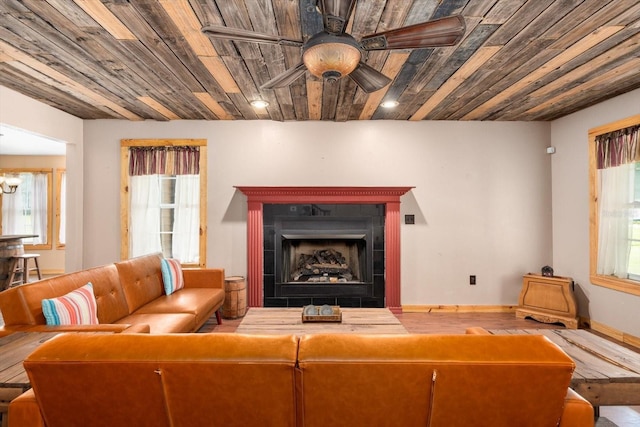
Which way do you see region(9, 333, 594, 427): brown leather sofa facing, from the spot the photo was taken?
facing away from the viewer

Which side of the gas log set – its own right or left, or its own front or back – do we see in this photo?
front

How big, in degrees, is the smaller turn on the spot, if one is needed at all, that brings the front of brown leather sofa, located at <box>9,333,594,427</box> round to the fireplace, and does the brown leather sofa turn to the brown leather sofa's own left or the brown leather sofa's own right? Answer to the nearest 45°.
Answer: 0° — it already faces it

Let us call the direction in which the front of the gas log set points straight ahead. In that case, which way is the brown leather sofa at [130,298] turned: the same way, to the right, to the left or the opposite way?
to the left

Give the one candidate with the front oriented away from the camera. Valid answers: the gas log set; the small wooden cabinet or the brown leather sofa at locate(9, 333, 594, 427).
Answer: the brown leather sofa

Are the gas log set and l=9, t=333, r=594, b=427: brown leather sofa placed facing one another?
yes

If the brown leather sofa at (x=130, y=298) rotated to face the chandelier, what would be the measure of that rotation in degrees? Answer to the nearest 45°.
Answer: approximately 135° to its left

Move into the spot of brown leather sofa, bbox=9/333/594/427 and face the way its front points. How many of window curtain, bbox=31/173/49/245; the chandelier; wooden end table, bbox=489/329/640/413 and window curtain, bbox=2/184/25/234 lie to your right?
1

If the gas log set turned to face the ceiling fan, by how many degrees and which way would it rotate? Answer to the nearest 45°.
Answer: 0° — it already faces it

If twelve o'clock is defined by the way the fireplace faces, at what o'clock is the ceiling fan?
The ceiling fan is roughly at 12 o'clock from the fireplace.

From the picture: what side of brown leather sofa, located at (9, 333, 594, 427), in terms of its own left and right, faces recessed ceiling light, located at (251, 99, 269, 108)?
front

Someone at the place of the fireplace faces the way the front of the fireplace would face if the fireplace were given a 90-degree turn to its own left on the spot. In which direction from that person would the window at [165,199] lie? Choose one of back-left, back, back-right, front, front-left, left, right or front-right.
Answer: back

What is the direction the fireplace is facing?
toward the camera

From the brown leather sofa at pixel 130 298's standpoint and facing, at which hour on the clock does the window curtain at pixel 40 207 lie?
The window curtain is roughly at 7 o'clock from the brown leather sofa.

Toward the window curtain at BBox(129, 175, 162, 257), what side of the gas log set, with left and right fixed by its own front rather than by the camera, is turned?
right

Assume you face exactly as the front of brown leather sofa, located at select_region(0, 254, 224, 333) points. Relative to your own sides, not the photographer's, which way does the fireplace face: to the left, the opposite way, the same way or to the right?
to the right

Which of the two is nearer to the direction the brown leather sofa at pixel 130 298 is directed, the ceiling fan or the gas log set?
the ceiling fan

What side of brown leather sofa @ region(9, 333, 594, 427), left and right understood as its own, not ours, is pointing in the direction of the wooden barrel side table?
front

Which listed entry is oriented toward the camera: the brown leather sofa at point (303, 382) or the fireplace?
the fireplace

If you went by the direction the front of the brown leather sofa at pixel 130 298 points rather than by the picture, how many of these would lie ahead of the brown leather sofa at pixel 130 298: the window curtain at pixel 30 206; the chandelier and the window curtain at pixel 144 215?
0

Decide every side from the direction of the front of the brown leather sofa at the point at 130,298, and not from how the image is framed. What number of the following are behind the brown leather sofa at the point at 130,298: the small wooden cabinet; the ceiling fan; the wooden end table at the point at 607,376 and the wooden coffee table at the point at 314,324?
0

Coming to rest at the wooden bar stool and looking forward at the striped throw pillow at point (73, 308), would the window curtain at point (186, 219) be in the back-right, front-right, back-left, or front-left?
front-left
